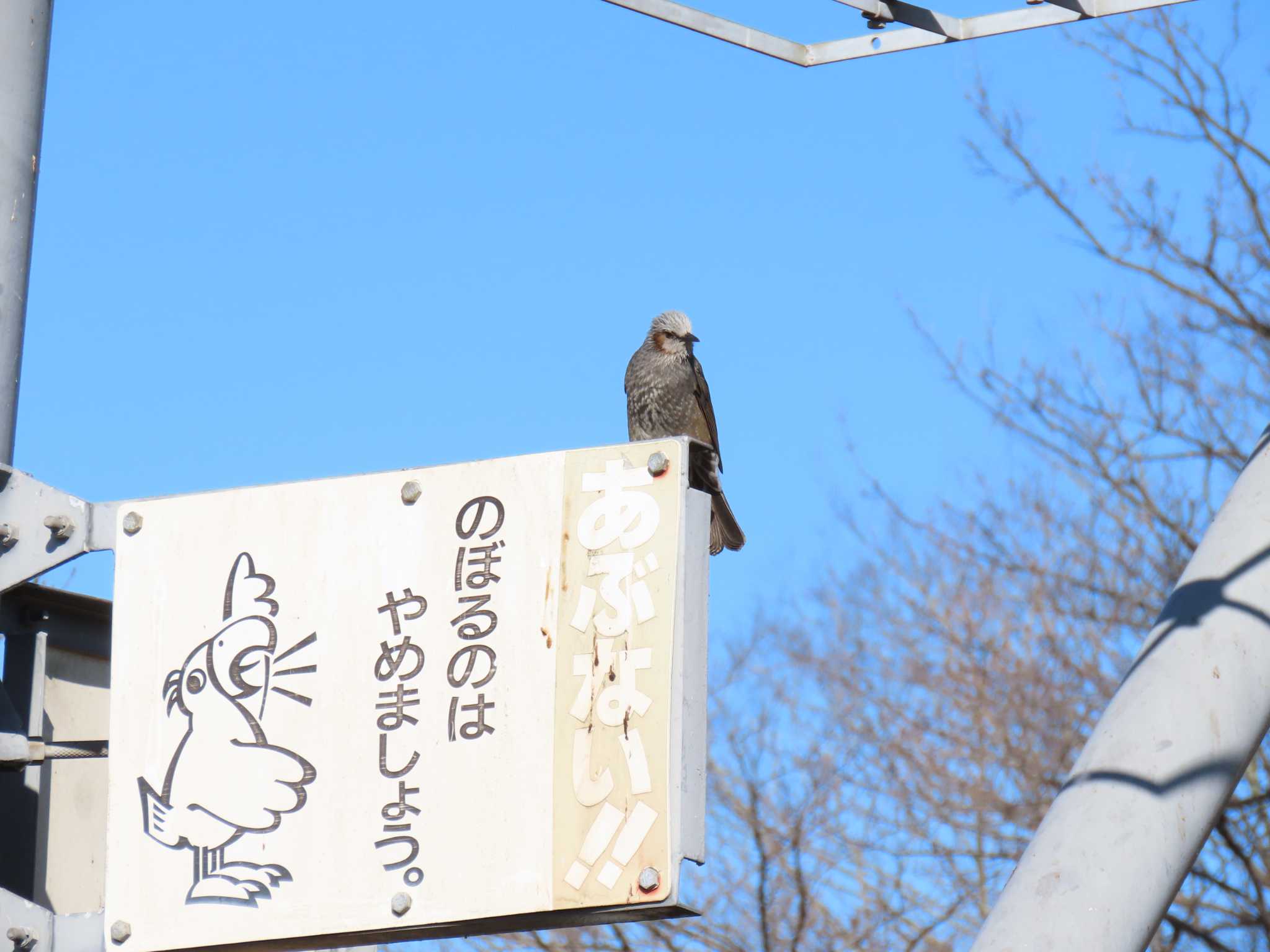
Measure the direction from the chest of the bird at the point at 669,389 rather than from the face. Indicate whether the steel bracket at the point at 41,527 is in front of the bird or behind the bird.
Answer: in front

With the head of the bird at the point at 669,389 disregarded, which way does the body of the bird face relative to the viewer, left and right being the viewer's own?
facing the viewer and to the left of the viewer
